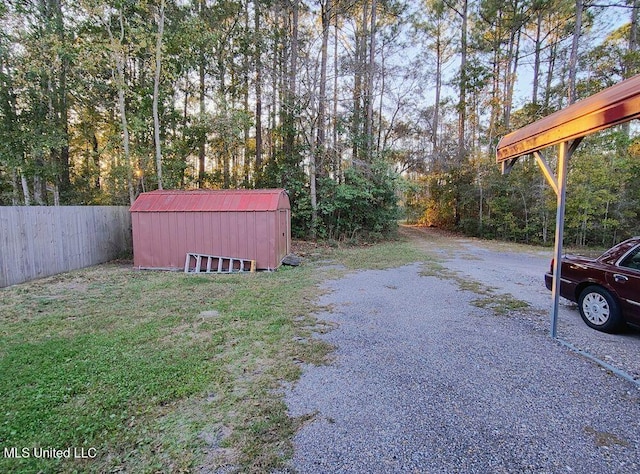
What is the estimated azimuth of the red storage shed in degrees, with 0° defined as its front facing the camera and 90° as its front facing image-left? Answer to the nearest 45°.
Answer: approximately 270°

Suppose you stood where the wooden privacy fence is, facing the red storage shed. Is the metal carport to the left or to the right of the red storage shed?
right

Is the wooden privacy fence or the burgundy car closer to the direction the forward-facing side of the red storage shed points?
the burgundy car

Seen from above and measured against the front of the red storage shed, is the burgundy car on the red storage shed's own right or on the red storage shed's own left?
on the red storage shed's own right

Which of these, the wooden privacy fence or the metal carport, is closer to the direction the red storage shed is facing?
the metal carport

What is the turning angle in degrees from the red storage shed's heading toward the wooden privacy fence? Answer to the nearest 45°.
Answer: approximately 180°

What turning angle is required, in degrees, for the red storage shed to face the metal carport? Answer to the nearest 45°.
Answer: approximately 45° to its right
